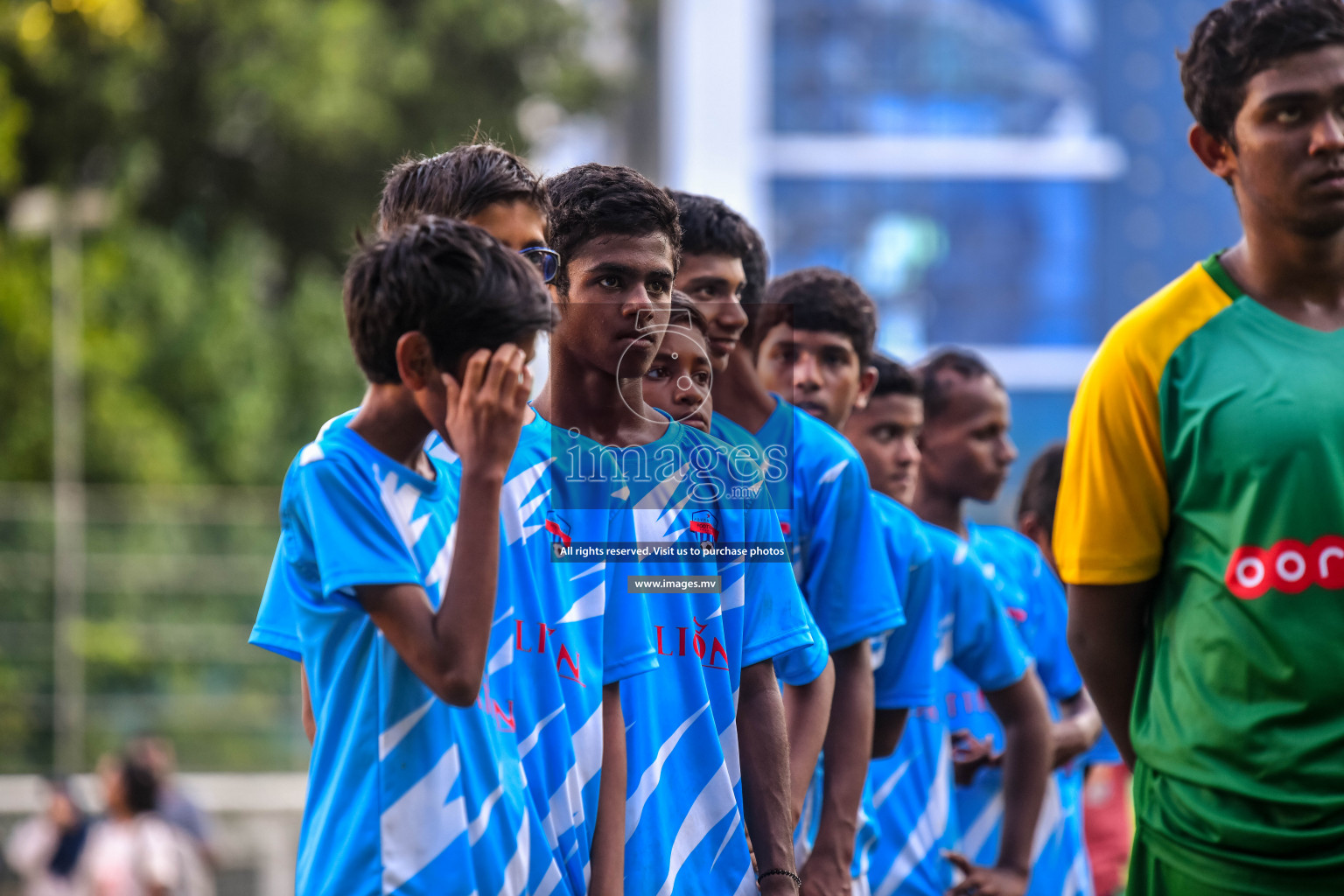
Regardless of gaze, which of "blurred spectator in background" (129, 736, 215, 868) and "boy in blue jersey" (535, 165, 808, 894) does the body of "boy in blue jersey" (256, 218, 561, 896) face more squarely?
the boy in blue jersey

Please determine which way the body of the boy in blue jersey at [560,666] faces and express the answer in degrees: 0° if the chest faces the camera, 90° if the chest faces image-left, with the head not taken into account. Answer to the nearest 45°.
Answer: approximately 315°

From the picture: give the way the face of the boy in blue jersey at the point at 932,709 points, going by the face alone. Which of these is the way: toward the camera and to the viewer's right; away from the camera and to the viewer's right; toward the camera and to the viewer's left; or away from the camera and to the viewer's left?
toward the camera and to the viewer's right

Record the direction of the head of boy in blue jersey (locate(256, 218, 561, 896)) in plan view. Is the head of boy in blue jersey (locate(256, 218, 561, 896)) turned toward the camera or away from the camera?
away from the camera

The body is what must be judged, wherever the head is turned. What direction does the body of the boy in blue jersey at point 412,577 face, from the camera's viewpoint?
to the viewer's right

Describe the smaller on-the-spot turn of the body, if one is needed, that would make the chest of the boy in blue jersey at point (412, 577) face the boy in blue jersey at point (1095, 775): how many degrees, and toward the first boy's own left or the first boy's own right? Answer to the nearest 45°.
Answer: approximately 45° to the first boy's own left
